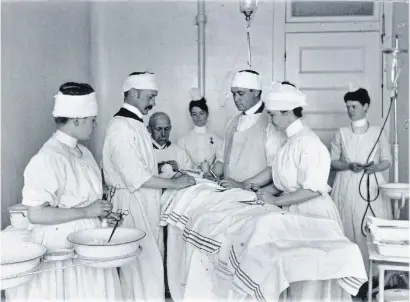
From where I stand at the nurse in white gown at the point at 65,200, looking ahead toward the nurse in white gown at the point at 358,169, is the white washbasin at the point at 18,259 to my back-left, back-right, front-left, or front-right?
back-right

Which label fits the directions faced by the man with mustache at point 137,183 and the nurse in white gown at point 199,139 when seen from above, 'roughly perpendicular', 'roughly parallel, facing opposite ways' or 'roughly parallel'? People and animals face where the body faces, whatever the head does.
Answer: roughly perpendicular

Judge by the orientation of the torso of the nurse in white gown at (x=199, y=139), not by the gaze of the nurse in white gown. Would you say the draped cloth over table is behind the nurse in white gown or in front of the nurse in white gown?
in front

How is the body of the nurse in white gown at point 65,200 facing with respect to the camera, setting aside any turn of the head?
to the viewer's right

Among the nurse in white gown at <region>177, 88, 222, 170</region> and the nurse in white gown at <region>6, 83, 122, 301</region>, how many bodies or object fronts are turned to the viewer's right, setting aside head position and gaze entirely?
1

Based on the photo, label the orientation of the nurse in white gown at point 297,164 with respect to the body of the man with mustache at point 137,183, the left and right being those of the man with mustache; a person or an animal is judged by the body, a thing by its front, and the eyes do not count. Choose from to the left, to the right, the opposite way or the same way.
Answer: the opposite way

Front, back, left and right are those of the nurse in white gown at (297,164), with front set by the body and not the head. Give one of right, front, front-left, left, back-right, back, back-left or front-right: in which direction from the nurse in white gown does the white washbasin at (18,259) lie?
front-left

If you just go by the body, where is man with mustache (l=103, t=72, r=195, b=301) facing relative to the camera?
to the viewer's right

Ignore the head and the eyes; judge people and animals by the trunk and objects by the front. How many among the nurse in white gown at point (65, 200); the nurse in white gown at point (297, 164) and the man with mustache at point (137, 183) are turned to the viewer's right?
2

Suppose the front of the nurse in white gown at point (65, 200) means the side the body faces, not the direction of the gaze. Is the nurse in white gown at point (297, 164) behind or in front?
in front

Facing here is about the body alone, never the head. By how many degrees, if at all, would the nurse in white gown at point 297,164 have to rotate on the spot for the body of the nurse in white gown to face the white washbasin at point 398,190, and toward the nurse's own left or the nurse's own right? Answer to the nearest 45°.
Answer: approximately 135° to the nurse's own right

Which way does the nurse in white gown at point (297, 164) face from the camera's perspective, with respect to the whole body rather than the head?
to the viewer's left

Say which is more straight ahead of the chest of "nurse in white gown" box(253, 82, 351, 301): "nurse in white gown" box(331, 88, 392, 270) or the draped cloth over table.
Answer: the draped cloth over table

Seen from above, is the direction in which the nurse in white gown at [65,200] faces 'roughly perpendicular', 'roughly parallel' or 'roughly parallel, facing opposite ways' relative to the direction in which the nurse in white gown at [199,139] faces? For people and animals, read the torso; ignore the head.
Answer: roughly perpendicular
